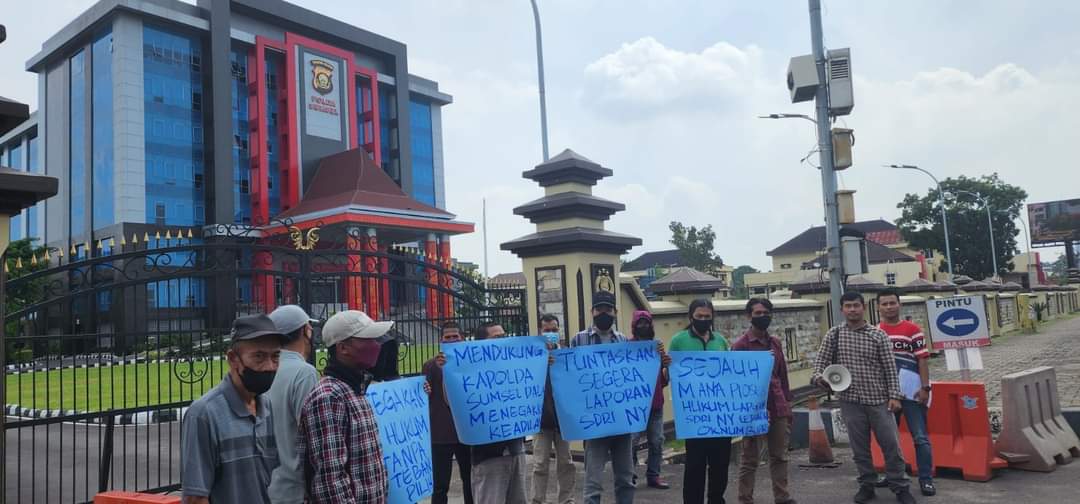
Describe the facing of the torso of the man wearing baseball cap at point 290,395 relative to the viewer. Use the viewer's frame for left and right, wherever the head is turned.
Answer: facing away from the viewer and to the right of the viewer

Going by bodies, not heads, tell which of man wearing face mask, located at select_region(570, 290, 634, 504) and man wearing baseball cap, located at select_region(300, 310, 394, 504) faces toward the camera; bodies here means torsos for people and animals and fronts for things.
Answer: the man wearing face mask

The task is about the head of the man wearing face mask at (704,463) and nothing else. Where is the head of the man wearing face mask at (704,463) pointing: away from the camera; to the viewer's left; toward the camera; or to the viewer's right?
toward the camera

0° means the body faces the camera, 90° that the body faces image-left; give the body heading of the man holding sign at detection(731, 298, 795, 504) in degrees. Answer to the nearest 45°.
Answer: approximately 0°

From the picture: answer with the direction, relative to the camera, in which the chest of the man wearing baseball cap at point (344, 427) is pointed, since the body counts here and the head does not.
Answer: to the viewer's right

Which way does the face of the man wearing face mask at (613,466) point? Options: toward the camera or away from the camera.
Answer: toward the camera

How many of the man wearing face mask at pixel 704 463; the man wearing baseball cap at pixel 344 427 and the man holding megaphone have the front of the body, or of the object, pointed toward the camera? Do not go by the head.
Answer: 2

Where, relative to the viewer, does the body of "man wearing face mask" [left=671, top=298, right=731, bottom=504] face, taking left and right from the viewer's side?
facing the viewer

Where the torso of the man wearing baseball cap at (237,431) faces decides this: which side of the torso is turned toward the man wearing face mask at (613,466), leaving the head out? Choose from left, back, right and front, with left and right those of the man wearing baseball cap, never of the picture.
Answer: left

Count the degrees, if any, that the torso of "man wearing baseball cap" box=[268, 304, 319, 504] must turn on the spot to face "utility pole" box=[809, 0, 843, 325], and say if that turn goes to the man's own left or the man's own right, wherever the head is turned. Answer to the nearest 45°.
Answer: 0° — they already face it

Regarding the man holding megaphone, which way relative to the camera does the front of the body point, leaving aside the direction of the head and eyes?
toward the camera

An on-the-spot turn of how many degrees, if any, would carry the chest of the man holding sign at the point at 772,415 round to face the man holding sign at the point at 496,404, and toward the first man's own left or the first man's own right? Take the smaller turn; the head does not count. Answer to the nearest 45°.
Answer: approximately 45° to the first man's own right

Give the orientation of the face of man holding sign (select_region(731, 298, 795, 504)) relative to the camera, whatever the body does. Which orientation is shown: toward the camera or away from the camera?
toward the camera

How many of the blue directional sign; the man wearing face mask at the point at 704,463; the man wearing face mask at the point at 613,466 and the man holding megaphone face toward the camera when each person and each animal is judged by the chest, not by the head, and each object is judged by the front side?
4

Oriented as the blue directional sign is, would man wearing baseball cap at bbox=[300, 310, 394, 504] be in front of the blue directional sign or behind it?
in front

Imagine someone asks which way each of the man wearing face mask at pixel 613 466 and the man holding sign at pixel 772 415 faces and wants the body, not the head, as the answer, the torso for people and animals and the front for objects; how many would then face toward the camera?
2

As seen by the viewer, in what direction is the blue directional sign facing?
toward the camera
